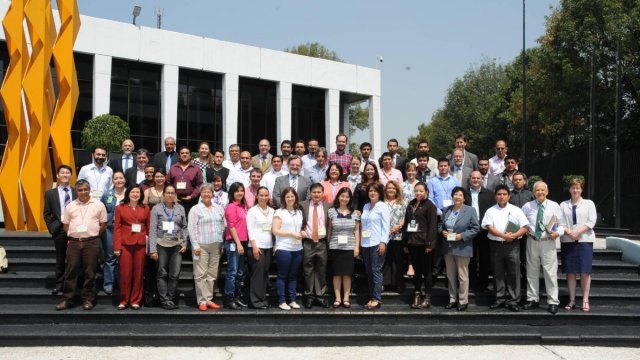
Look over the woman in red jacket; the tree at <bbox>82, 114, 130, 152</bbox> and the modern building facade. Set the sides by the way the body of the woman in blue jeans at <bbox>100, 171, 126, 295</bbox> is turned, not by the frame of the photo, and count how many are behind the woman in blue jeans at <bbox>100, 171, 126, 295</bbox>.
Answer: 2

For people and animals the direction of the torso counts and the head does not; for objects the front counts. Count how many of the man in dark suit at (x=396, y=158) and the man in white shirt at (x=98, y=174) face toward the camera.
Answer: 2

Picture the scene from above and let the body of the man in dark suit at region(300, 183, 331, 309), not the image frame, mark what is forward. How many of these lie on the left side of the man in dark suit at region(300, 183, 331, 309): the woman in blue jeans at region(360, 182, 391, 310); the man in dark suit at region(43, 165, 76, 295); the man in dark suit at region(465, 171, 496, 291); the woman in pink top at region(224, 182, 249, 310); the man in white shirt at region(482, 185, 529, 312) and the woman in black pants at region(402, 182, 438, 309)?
4

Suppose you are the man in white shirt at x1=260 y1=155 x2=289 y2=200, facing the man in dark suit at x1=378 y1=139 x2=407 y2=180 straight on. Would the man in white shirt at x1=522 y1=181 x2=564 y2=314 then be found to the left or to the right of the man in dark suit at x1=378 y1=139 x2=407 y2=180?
right

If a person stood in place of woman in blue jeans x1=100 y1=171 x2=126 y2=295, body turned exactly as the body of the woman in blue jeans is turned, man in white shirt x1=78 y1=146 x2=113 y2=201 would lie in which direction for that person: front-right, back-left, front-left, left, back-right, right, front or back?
back

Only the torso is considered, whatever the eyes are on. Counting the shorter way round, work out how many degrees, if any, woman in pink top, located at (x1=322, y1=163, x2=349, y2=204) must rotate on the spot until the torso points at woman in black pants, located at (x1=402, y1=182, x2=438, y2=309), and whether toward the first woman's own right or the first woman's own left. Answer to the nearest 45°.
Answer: approximately 45° to the first woman's own left

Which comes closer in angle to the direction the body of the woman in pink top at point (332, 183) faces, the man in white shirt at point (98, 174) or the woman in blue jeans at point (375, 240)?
the woman in blue jeans

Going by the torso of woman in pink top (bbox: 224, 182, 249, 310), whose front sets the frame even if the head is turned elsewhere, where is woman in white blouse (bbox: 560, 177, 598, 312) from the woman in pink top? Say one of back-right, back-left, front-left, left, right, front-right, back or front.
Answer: front-left

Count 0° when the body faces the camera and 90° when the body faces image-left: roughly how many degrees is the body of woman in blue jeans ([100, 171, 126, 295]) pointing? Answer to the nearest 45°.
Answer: approximately 0°

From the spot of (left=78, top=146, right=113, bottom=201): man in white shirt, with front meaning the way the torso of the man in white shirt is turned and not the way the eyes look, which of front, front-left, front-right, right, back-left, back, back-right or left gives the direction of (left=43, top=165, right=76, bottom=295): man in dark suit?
front-right

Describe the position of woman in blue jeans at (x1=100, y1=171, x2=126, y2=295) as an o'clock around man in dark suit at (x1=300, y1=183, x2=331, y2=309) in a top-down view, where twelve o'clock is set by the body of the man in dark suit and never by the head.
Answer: The woman in blue jeans is roughly at 3 o'clock from the man in dark suit.

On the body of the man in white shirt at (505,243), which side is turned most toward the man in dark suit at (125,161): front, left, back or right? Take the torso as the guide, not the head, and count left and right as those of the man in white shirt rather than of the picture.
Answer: right

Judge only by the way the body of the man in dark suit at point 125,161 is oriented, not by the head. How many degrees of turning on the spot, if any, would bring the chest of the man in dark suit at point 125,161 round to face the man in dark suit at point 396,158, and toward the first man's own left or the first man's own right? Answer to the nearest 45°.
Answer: approximately 90° to the first man's own left

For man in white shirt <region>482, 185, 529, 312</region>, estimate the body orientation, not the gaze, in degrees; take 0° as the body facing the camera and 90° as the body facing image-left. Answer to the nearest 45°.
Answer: approximately 0°
